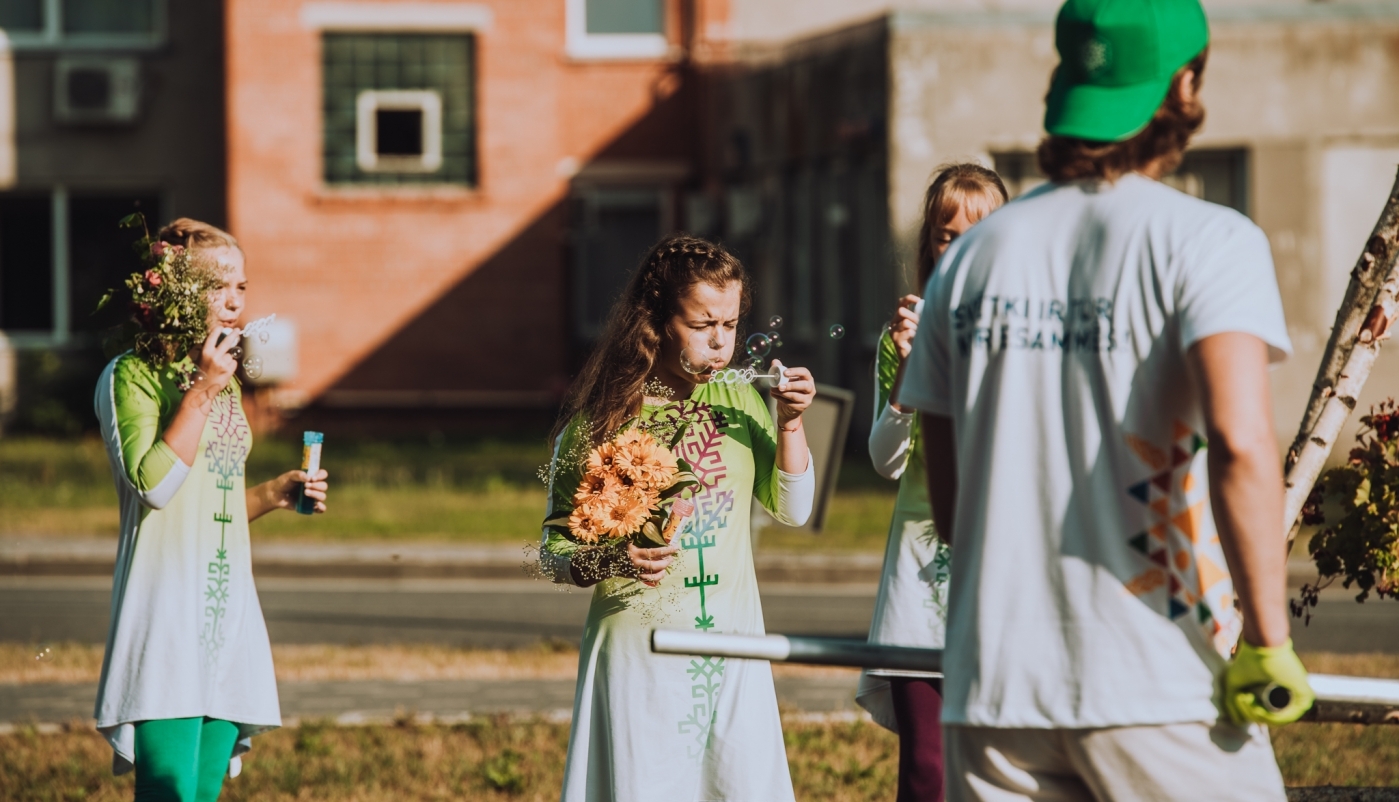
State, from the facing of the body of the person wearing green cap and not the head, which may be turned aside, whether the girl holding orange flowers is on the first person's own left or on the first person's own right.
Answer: on the first person's own left

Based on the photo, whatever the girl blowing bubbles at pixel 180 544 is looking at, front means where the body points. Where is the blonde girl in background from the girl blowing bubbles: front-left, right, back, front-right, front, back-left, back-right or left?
front-left

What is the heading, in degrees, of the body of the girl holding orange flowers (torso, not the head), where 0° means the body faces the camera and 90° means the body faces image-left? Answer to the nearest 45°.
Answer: approximately 315°

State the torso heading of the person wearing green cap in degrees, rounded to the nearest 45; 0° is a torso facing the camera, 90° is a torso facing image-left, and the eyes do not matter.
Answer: approximately 225°

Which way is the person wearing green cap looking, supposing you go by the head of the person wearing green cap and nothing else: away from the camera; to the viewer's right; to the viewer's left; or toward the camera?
away from the camera

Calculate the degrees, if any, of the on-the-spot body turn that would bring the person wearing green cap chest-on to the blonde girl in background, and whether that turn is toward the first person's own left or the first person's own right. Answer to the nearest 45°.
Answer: approximately 45° to the first person's own left

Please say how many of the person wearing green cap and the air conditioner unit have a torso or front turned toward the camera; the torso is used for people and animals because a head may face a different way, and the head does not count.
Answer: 1

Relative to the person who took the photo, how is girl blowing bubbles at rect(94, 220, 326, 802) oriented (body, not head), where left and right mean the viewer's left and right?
facing the viewer and to the right of the viewer

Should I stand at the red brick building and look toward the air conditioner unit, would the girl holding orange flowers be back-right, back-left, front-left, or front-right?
back-left

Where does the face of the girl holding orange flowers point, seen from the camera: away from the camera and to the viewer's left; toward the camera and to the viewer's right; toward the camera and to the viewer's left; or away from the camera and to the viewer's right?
toward the camera and to the viewer's right

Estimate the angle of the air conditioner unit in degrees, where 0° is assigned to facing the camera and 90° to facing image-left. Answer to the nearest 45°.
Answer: approximately 0°
